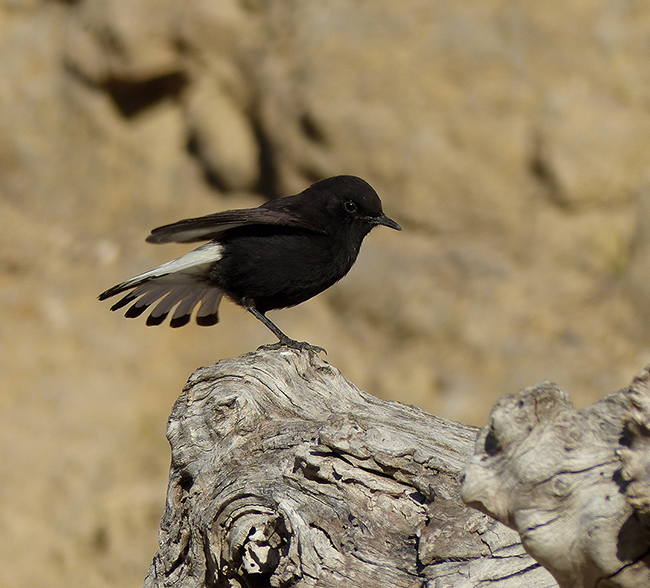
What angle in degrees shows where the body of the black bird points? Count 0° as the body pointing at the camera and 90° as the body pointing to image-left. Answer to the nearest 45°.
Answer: approximately 270°
